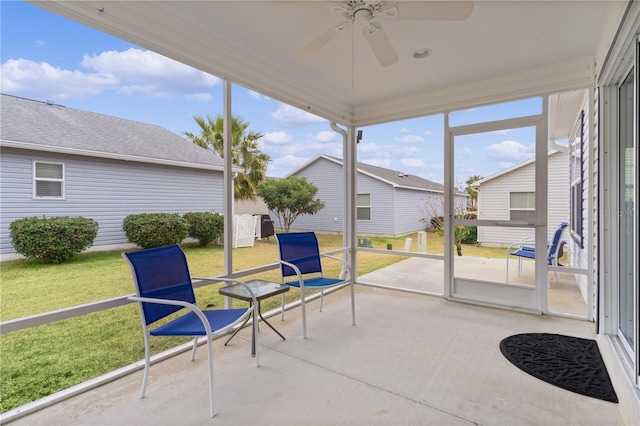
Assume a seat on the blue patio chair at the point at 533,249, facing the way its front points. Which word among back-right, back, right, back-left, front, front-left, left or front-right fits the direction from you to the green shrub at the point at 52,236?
front-left

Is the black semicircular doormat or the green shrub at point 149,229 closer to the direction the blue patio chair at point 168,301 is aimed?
the black semicircular doormat

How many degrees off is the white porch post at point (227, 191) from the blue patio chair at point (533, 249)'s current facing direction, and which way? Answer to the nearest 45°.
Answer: approximately 45° to its left

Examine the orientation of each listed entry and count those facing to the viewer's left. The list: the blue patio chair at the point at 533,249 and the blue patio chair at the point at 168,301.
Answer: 1

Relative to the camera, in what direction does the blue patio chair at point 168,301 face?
facing the viewer and to the right of the viewer

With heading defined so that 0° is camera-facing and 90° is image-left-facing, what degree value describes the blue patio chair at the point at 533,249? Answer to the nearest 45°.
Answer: approximately 90°

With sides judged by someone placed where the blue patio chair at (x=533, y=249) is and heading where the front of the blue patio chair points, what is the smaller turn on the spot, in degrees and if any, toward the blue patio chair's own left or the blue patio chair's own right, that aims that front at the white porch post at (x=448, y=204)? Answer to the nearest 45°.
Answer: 0° — it already faces it

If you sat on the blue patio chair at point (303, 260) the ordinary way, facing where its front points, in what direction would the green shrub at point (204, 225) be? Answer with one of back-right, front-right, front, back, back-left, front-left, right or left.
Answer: back-right

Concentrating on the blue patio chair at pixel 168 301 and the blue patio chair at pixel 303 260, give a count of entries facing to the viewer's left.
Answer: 0

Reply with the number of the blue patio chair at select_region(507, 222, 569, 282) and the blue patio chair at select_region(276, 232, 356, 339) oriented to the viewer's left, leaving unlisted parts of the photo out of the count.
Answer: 1

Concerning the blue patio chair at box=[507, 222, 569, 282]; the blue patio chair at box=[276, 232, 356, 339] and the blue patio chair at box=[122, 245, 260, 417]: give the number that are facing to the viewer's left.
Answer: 1

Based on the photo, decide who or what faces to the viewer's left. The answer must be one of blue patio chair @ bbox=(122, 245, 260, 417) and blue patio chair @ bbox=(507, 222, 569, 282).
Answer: blue patio chair @ bbox=(507, 222, 569, 282)

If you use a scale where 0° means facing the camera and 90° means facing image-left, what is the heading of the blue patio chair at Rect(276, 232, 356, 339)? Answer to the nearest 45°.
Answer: approximately 315°

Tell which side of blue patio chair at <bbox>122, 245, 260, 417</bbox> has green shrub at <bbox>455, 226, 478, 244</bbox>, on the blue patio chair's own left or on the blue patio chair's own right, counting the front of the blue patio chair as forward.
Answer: on the blue patio chair's own left

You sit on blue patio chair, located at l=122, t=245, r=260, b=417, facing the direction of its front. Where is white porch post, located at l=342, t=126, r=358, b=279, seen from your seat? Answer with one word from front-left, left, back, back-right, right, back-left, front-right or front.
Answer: left

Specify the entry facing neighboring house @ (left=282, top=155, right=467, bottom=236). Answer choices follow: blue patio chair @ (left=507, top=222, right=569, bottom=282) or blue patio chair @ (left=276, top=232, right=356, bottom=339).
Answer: blue patio chair @ (left=507, top=222, right=569, bottom=282)

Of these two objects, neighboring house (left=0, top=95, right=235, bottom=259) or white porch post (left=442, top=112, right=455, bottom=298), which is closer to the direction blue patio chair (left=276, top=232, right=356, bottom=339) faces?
the white porch post
